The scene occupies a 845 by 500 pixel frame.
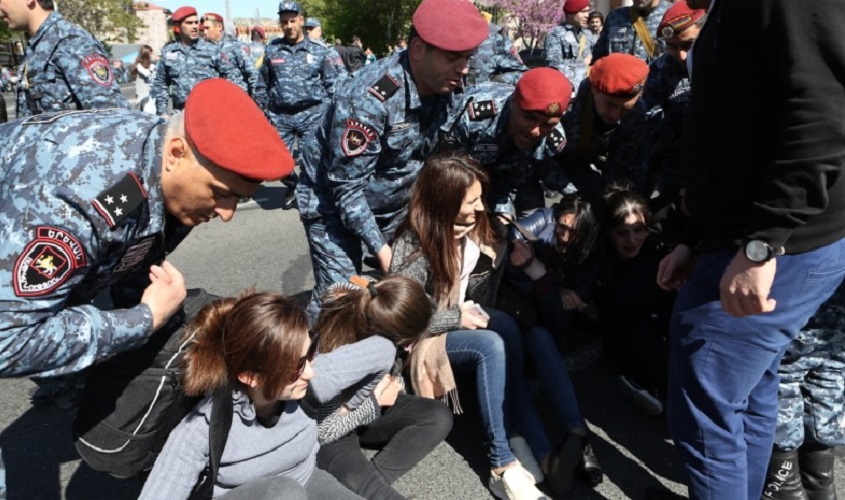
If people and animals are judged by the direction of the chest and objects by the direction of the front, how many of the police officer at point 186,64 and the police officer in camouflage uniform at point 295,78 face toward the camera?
2

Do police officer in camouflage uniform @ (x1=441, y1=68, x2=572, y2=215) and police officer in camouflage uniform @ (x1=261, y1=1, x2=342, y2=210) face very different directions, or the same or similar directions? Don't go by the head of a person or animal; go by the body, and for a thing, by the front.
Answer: same or similar directions

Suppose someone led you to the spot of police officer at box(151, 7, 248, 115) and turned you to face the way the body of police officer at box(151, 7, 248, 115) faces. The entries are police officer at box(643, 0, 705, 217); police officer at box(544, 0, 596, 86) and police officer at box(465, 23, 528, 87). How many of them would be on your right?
0

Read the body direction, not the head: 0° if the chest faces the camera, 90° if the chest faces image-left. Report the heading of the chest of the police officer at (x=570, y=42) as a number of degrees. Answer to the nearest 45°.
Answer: approximately 315°

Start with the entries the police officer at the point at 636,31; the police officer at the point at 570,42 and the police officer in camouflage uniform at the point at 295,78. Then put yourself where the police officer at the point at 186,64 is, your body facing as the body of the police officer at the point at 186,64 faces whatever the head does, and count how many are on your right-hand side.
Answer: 0

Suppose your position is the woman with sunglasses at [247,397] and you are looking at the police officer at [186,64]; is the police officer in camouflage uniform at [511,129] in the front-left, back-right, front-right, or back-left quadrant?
front-right

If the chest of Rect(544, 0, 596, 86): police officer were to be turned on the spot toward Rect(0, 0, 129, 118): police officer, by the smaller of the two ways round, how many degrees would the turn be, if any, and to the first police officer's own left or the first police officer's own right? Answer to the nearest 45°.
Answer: approximately 90° to the first police officer's own right

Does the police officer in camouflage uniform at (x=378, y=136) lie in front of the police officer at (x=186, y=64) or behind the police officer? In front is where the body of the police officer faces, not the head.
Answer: in front

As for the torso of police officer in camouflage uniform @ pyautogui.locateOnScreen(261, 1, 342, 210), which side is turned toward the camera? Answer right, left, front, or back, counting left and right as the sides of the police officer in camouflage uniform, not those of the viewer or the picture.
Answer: front

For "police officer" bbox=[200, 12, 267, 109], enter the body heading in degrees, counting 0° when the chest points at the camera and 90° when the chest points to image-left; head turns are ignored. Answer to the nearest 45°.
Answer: approximately 45°

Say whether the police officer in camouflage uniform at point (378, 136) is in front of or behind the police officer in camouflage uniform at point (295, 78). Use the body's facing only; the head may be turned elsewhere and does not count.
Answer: in front

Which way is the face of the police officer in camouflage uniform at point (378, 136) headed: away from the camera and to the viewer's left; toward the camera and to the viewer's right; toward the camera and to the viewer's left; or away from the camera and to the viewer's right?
toward the camera and to the viewer's right
